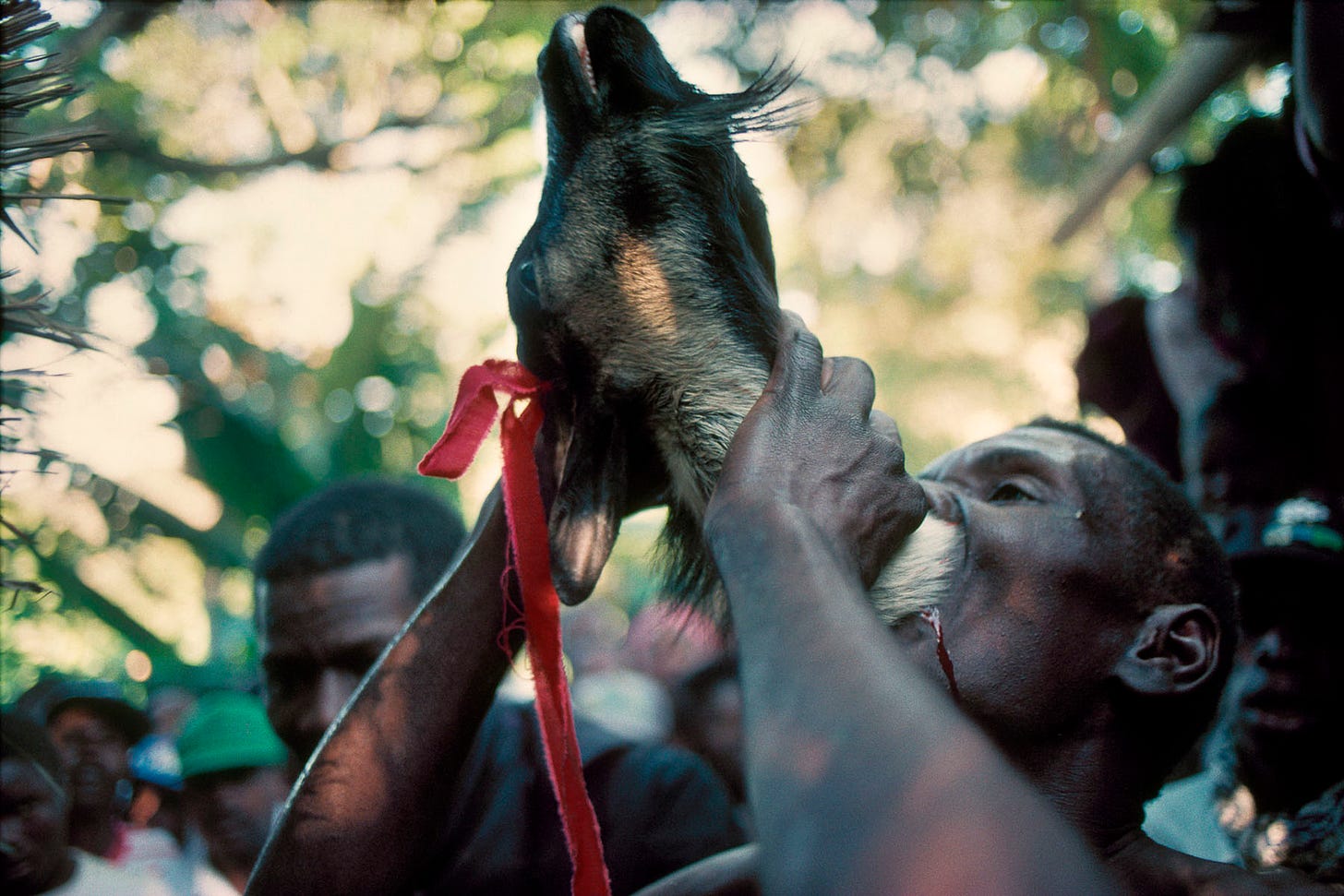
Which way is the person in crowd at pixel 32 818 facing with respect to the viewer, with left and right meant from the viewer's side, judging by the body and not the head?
facing the viewer

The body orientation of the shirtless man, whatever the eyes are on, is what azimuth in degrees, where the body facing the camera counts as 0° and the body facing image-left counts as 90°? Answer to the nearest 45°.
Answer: approximately 90°

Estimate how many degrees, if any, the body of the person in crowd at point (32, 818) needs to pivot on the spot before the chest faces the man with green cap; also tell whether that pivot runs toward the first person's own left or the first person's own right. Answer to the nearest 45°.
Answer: approximately 135° to the first person's own left

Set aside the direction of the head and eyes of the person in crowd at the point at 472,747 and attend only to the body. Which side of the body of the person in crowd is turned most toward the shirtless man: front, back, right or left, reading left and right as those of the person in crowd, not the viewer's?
left

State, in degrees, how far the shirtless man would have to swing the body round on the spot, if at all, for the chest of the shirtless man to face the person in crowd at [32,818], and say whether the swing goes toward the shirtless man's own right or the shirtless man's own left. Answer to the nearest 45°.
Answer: approximately 45° to the shirtless man's own right

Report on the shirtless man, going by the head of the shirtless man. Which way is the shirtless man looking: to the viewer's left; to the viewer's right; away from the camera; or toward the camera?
to the viewer's left

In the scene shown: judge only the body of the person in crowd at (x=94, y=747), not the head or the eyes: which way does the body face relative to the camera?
toward the camera

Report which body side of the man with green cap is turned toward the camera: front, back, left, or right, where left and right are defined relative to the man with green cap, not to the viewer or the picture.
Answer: front

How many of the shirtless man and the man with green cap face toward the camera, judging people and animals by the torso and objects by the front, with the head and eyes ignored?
1
